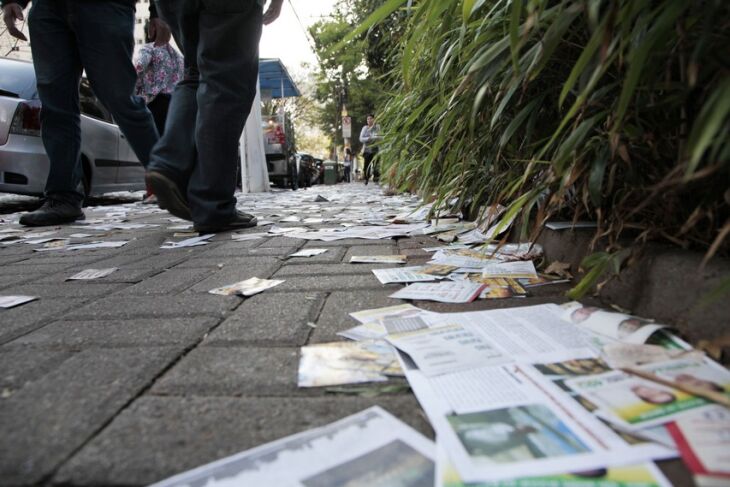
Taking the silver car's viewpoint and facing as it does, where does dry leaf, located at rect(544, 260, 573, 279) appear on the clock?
The dry leaf is roughly at 4 o'clock from the silver car.

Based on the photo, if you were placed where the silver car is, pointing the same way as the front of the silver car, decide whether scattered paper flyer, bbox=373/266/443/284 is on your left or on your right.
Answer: on your right

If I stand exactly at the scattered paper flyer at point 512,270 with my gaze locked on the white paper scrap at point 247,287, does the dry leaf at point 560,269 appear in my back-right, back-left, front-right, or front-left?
back-left

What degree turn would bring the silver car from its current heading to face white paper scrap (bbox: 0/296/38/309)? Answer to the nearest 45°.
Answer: approximately 135° to its right

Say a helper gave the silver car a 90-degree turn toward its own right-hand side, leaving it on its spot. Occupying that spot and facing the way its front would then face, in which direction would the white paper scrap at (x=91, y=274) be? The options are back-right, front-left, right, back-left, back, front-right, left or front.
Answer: front-right

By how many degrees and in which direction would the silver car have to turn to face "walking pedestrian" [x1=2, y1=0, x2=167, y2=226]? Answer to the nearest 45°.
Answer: approximately 135° to its right

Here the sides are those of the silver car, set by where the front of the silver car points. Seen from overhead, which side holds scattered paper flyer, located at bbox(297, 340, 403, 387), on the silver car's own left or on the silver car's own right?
on the silver car's own right

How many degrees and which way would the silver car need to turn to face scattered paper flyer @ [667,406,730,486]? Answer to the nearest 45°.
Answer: approximately 135° to its right

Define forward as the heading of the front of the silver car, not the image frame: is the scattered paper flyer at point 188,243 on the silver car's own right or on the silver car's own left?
on the silver car's own right

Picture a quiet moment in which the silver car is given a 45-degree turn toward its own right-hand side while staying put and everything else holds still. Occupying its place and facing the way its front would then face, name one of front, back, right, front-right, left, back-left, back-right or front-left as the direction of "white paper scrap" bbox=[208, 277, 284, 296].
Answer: right

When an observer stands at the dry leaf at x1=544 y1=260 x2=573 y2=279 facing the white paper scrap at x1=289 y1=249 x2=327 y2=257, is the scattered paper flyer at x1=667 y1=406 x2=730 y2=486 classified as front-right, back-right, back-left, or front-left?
back-left

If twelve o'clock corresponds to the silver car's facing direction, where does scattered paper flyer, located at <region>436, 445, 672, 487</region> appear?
The scattered paper flyer is roughly at 4 o'clock from the silver car.

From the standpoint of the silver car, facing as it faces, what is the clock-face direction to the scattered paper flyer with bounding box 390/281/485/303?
The scattered paper flyer is roughly at 4 o'clock from the silver car.

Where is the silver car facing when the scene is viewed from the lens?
facing away from the viewer and to the right of the viewer
